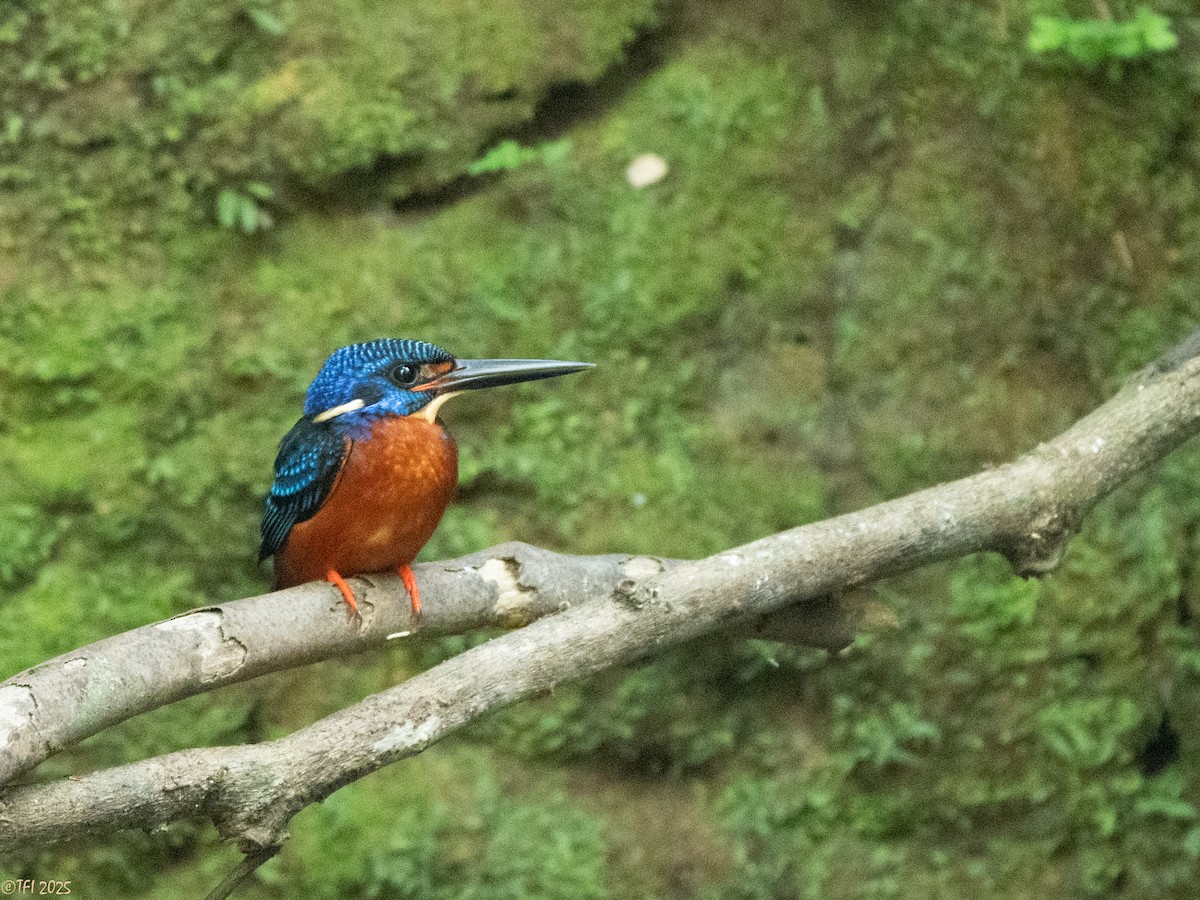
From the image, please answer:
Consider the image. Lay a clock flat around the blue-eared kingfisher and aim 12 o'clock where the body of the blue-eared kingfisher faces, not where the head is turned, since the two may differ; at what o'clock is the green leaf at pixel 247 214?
The green leaf is roughly at 7 o'clock from the blue-eared kingfisher.

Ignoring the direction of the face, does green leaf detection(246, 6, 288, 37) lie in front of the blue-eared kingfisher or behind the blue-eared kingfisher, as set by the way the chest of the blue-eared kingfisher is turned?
behind

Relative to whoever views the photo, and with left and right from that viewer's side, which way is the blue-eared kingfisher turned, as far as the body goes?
facing the viewer and to the right of the viewer

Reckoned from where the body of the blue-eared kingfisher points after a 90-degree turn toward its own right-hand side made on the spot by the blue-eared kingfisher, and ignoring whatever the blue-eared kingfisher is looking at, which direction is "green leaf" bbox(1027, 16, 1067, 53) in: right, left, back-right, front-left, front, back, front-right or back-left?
back

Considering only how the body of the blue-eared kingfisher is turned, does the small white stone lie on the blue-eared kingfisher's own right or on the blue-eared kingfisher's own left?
on the blue-eared kingfisher's own left

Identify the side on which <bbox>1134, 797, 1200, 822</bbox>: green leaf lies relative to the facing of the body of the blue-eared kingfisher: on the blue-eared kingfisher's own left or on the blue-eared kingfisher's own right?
on the blue-eared kingfisher's own left
